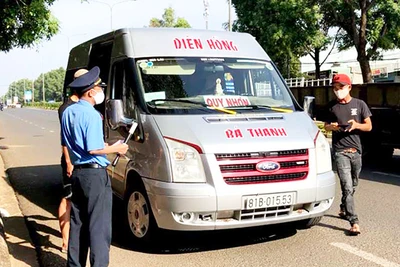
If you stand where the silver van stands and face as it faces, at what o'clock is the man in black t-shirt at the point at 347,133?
The man in black t-shirt is roughly at 10 o'clock from the silver van.

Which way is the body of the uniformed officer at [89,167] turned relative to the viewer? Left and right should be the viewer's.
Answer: facing away from the viewer and to the right of the viewer

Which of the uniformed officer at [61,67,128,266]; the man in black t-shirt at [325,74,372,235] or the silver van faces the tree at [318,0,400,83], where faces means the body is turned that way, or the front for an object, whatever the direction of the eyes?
the uniformed officer

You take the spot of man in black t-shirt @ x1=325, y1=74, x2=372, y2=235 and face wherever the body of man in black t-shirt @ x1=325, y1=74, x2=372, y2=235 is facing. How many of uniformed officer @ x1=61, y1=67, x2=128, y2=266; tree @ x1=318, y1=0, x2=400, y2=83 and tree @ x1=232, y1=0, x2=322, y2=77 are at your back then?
2

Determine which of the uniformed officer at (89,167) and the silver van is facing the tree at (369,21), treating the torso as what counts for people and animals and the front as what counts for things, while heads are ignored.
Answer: the uniformed officer

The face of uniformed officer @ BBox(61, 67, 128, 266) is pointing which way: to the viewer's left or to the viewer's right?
to the viewer's right

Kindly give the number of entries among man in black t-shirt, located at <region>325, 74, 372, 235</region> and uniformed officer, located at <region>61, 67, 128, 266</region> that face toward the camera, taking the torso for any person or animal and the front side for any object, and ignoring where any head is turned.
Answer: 1

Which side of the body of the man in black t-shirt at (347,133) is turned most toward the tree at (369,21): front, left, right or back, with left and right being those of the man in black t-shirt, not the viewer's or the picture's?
back

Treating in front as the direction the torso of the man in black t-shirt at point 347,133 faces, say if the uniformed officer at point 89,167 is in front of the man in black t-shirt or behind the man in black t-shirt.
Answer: in front

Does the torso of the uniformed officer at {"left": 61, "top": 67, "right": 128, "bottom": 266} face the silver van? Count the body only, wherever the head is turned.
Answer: yes

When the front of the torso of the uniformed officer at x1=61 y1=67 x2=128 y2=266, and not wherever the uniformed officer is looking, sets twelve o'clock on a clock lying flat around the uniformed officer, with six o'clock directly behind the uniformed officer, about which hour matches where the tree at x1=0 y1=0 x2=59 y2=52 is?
The tree is roughly at 10 o'clock from the uniformed officer.

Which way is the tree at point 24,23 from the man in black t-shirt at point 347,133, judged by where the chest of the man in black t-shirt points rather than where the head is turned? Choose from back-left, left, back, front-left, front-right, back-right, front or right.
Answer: back-right

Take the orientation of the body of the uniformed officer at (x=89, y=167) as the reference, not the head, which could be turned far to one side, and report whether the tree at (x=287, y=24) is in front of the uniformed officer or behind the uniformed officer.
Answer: in front
